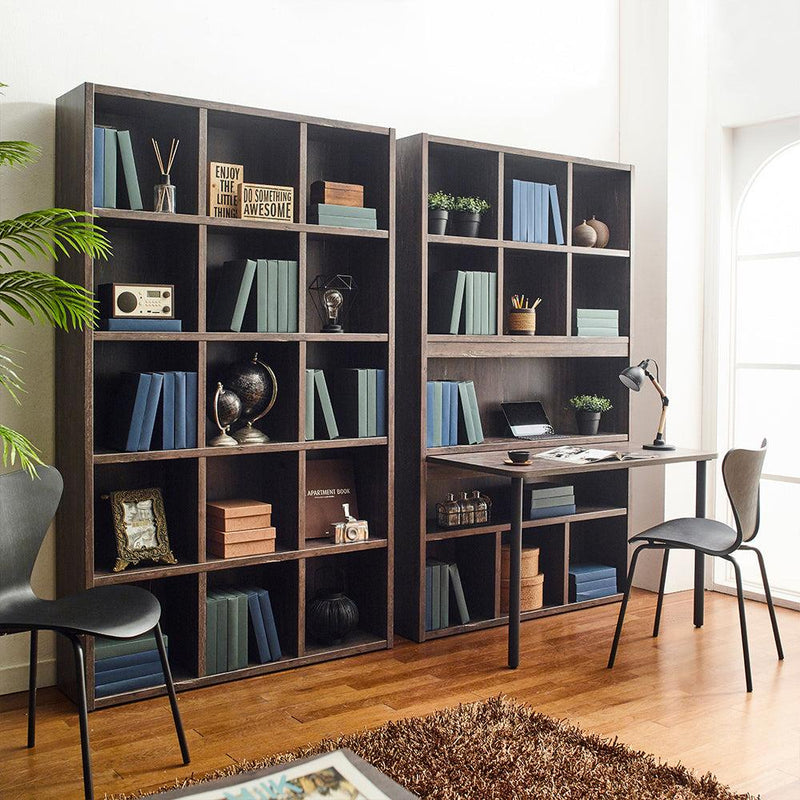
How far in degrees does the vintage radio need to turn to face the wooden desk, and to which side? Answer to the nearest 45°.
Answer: approximately 45° to its left

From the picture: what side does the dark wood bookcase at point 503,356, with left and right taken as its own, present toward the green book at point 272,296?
right

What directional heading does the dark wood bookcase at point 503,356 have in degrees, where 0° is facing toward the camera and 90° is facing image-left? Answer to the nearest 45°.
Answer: approximately 315°

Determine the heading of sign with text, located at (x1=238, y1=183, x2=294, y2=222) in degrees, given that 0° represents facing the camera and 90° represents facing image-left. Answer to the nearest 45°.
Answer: approximately 315°

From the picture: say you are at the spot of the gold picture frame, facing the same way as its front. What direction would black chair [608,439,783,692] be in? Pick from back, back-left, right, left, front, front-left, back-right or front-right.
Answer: front-left

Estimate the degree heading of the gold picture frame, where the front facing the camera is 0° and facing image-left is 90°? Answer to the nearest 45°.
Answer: approximately 315°

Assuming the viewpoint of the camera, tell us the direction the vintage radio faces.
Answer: facing the viewer and to the right of the viewer
